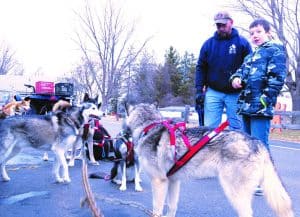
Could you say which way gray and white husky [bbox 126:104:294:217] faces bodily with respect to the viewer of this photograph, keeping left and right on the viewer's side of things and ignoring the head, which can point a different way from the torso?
facing to the left of the viewer

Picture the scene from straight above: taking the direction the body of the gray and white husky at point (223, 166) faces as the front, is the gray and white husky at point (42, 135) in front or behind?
in front

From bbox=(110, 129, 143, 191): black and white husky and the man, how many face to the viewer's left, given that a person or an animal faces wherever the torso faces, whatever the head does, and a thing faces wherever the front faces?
0

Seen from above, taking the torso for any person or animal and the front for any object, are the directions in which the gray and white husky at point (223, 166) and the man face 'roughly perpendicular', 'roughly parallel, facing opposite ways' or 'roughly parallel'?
roughly perpendicular

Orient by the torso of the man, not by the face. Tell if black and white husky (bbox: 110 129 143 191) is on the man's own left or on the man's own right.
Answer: on the man's own right

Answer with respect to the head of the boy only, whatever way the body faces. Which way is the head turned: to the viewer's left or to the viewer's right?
to the viewer's left

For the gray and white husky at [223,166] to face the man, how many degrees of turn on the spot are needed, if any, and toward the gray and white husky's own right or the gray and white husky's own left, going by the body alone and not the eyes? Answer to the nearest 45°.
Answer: approximately 90° to the gray and white husky's own right

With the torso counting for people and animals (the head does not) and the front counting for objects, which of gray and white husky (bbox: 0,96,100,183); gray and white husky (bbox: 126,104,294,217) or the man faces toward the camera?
the man

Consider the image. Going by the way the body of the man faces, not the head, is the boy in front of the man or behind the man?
in front

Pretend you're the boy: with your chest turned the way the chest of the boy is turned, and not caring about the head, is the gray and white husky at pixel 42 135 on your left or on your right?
on your right

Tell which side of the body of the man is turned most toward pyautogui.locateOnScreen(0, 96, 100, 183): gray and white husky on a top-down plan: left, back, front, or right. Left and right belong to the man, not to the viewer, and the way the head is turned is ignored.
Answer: right

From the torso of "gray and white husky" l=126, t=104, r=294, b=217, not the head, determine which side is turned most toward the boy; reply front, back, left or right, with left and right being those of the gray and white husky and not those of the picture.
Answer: right
